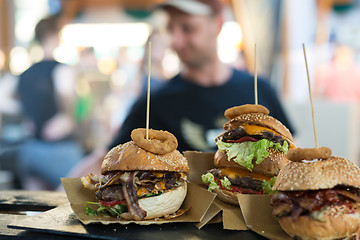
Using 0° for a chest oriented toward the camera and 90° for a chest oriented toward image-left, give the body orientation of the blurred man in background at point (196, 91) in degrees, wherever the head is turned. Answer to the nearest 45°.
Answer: approximately 0°

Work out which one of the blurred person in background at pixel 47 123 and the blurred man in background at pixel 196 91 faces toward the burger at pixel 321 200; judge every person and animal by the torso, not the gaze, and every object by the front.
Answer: the blurred man in background

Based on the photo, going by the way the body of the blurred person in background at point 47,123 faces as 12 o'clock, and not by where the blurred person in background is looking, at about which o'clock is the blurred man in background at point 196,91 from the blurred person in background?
The blurred man in background is roughly at 3 o'clock from the blurred person in background.

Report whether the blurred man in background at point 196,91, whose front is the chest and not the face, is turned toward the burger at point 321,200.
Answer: yes

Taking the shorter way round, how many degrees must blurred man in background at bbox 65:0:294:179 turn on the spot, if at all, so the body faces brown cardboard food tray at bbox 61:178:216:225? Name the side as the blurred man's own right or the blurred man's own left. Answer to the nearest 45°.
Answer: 0° — they already face it

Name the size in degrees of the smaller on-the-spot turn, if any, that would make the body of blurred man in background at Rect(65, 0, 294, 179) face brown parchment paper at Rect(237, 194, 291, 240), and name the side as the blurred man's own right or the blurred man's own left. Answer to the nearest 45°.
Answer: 0° — they already face it

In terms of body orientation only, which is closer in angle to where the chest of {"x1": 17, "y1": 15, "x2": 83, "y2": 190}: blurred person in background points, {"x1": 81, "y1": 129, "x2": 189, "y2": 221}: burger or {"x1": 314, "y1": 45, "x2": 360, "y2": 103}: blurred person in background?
the blurred person in background

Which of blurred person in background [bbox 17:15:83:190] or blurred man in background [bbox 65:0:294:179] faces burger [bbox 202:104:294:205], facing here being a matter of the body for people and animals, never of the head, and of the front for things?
the blurred man in background

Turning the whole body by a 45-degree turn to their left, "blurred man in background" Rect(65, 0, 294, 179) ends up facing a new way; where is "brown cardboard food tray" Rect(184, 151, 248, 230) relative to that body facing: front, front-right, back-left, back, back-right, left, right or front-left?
front-right

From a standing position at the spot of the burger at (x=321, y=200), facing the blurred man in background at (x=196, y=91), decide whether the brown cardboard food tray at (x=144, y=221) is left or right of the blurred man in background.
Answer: left

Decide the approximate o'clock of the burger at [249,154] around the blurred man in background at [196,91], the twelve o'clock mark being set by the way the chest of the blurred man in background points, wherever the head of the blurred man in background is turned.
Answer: The burger is roughly at 12 o'clock from the blurred man in background.

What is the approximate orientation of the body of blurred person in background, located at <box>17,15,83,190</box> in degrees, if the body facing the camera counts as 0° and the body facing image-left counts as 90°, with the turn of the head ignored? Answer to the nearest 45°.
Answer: approximately 225°

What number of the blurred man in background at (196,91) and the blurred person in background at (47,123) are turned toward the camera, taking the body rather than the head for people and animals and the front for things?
1

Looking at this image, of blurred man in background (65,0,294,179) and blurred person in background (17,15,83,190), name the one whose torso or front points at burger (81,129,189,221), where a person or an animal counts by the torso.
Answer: the blurred man in background
